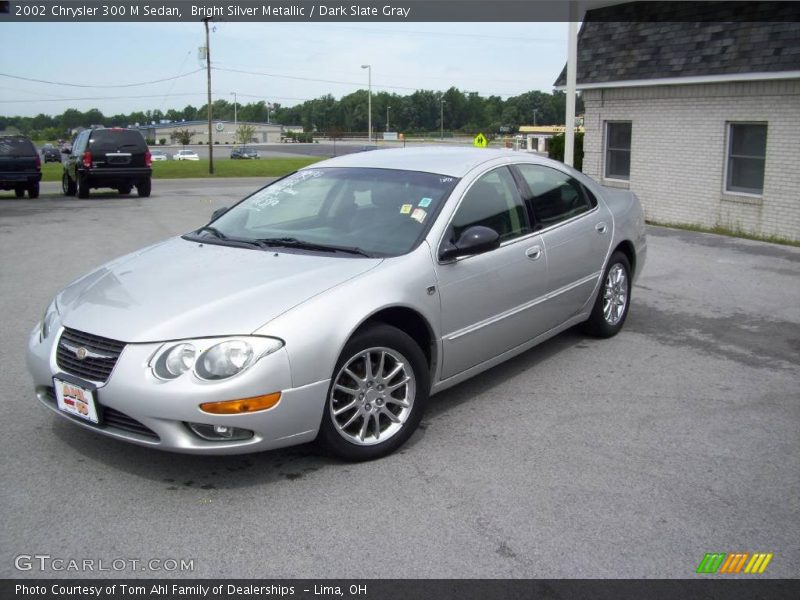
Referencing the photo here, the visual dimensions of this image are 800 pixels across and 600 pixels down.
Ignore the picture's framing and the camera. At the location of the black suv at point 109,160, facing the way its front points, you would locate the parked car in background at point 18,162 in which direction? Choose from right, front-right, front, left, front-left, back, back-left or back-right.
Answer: left

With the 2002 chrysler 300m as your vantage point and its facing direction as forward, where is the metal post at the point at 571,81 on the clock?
The metal post is roughly at 5 o'clock from the 2002 chrysler 300m.

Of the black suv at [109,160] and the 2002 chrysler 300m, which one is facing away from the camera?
the black suv

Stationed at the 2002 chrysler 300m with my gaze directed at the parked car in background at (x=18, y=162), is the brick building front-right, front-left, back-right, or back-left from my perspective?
front-right

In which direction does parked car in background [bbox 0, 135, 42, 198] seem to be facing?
away from the camera

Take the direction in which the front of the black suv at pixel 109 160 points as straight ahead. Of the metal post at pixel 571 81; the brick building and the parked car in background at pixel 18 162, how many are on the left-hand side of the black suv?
1

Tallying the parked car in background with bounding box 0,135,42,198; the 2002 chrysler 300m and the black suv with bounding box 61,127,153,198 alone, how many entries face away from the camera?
2

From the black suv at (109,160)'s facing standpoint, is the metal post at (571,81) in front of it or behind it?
behind

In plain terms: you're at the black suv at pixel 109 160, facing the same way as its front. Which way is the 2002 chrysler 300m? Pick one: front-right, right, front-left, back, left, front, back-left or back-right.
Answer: back

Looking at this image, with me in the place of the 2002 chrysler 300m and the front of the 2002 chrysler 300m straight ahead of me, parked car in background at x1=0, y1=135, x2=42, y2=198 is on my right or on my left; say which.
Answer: on my right

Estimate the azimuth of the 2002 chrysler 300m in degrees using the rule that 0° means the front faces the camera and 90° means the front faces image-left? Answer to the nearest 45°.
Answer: approximately 45°

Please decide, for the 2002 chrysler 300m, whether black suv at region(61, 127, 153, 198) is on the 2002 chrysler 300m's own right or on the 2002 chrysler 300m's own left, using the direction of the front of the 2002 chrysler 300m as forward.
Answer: on the 2002 chrysler 300m's own right

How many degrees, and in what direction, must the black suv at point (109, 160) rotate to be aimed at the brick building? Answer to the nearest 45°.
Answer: approximately 135° to its right

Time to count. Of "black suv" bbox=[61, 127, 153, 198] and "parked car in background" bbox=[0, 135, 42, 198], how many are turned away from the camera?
2

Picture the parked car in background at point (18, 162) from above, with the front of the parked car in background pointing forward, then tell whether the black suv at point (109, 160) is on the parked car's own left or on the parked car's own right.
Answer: on the parked car's own right

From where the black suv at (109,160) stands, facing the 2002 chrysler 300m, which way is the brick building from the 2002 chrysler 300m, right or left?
left

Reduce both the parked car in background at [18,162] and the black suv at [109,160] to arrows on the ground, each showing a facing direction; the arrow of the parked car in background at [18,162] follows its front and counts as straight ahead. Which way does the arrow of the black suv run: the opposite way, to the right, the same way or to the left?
the same way

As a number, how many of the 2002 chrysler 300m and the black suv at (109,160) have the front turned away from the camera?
1

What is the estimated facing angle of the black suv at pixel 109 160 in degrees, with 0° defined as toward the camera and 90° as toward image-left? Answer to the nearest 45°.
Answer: approximately 180°
